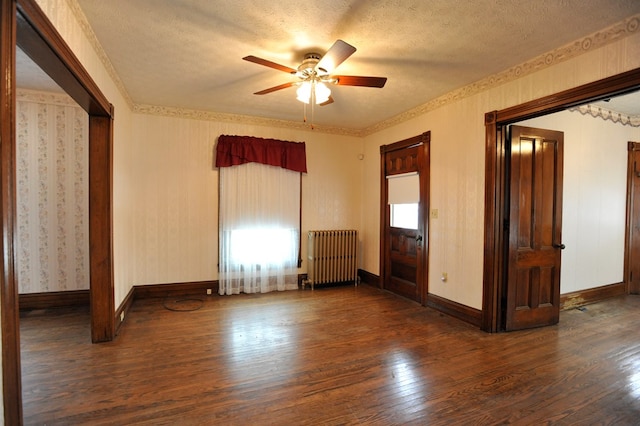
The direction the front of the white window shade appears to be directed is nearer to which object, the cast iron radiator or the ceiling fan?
the ceiling fan

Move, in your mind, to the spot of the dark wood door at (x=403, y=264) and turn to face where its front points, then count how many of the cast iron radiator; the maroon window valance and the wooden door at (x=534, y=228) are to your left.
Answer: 1

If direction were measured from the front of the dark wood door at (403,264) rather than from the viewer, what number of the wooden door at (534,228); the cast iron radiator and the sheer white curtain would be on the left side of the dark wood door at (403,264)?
1

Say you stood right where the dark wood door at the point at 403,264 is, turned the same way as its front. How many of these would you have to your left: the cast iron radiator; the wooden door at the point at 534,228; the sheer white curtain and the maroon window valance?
1

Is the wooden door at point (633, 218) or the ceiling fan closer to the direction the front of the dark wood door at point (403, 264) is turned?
the ceiling fan

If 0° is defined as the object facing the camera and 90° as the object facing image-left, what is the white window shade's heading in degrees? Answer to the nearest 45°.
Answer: approximately 45°

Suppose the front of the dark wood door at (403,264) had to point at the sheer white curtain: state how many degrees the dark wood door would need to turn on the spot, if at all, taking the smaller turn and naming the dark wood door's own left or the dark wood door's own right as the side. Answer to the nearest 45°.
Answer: approximately 45° to the dark wood door's own right

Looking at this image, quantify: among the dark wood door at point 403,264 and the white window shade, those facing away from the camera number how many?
0

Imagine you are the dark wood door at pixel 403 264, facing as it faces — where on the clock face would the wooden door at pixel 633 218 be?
The wooden door is roughly at 7 o'clock from the dark wood door.

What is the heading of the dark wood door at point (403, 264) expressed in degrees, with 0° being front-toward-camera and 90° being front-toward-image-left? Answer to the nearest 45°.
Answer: approximately 45°

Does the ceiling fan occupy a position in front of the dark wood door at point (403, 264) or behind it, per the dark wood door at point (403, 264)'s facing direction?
in front
